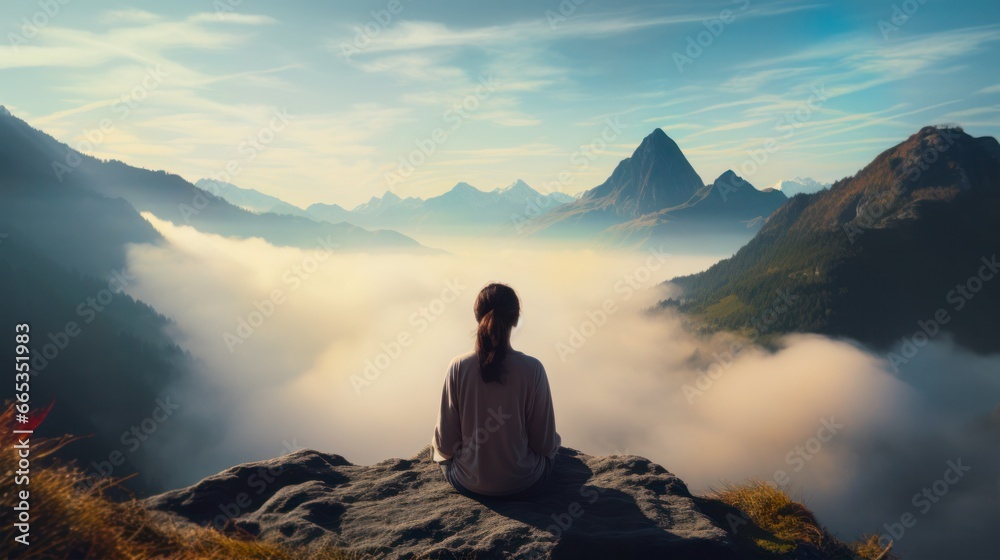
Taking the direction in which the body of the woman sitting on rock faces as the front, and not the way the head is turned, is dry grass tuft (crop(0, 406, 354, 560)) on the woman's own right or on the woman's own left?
on the woman's own left

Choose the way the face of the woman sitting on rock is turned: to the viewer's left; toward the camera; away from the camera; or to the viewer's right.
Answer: away from the camera

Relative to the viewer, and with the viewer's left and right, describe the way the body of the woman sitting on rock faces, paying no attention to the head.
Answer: facing away from the viewer
